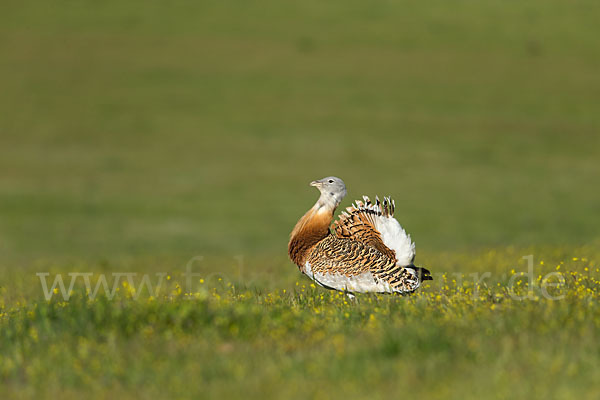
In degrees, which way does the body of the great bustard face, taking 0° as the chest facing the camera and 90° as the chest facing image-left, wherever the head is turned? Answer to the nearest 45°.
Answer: approximately 90°
